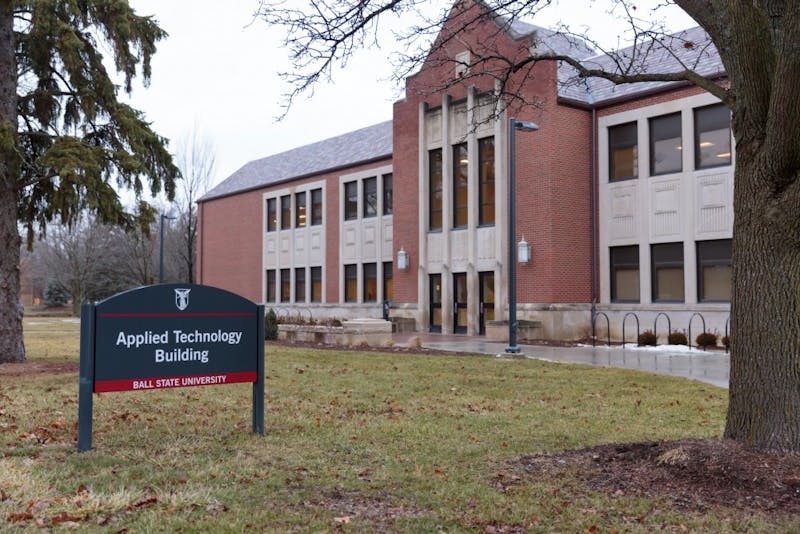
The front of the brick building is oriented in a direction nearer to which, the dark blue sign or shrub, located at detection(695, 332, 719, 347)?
the dark blue sign

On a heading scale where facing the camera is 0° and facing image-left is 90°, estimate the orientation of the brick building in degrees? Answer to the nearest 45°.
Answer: approximately 45°

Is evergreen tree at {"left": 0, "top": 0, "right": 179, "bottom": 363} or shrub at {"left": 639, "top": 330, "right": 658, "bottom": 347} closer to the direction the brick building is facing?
the evergreen tree

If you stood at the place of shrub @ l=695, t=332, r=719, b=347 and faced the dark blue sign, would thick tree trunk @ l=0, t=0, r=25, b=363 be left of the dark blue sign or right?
right

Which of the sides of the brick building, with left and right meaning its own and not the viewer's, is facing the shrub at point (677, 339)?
left

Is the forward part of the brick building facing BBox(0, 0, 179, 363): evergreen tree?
yes

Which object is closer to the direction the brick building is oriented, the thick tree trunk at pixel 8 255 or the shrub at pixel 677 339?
the thick tree trunk

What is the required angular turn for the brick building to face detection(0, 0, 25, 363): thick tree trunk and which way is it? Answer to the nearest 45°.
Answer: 0° — it already faces it

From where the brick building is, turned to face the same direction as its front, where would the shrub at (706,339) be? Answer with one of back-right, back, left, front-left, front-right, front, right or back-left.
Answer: left

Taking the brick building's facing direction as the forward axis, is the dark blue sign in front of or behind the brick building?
in front

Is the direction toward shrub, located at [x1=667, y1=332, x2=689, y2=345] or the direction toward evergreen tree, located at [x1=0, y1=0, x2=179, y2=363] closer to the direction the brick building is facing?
the evergreen tree
